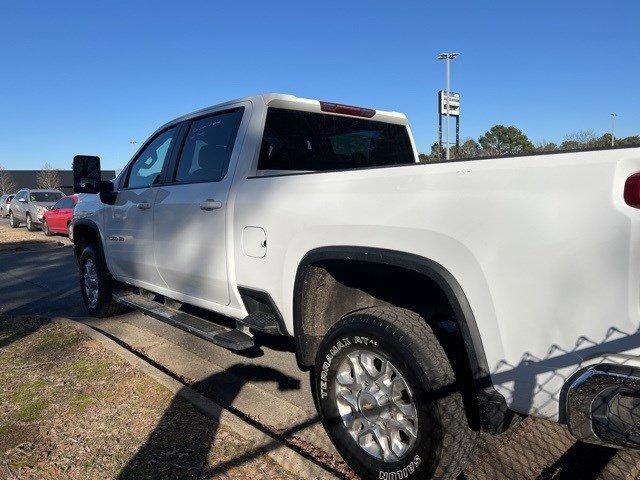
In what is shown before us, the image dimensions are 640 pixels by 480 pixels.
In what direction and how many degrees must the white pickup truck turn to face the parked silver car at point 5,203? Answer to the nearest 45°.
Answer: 0° — it already faces it

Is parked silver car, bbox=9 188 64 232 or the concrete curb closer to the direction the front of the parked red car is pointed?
the concrete curb

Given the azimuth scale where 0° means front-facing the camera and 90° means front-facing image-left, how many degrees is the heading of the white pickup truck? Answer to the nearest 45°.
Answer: approximately 135°

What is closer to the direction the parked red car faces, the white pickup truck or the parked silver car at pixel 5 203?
the white pickup truck

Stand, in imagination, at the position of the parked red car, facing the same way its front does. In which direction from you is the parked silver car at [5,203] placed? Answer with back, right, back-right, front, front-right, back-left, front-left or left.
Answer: back-right

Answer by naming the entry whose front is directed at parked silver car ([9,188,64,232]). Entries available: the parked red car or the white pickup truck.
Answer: the white pickup truck

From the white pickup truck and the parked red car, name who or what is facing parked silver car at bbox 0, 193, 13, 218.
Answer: the white pickup truck

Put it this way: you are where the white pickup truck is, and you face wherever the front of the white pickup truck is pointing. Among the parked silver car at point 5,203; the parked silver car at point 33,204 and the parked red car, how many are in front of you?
3
